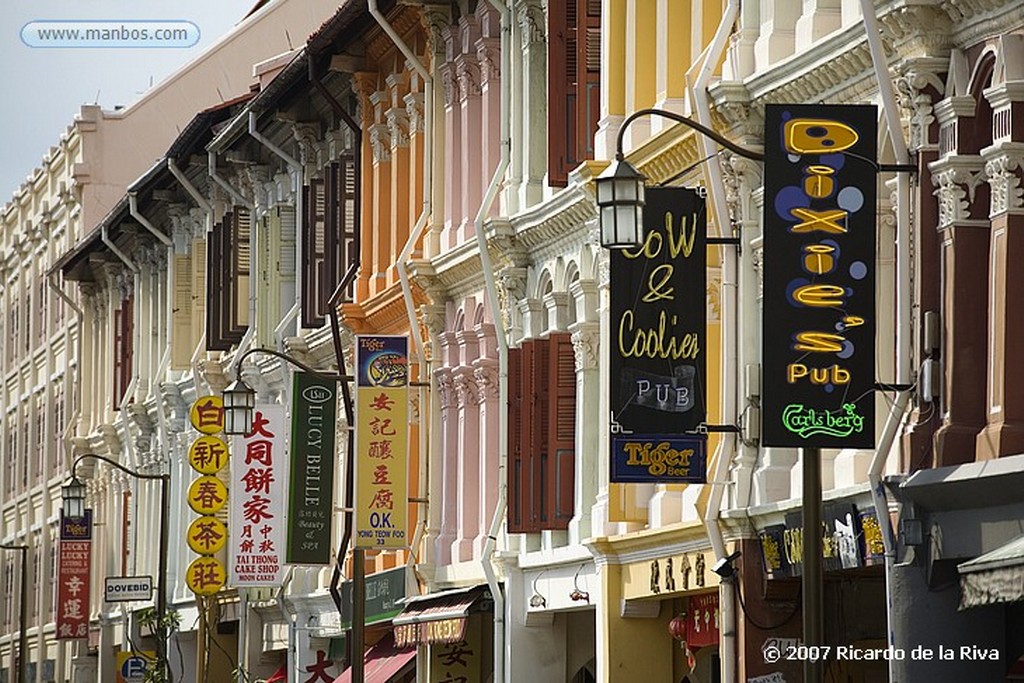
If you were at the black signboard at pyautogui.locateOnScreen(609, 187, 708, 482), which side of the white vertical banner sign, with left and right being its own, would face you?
front

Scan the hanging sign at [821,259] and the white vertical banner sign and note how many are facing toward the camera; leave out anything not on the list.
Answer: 2

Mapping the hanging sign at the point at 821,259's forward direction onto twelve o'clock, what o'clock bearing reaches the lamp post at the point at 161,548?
The lamp post is roughly at 5 o'clock from the hanging sign.

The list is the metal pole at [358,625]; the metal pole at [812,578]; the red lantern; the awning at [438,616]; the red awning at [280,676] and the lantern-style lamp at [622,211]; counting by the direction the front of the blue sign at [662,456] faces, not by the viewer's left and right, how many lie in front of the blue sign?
2

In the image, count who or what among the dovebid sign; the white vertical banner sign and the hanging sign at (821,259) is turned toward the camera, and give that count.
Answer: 3

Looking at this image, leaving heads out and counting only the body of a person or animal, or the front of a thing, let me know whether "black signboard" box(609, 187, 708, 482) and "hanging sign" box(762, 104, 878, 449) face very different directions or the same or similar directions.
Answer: same or similar directions

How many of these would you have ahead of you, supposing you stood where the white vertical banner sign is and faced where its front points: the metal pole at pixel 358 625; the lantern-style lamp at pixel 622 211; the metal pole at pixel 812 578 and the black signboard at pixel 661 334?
4

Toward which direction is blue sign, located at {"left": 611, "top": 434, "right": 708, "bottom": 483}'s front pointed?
toward the camera

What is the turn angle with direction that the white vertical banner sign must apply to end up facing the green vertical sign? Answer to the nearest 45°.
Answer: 0° — it already faces it

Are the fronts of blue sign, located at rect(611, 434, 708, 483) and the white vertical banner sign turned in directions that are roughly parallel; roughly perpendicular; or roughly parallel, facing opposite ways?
roughly parallel

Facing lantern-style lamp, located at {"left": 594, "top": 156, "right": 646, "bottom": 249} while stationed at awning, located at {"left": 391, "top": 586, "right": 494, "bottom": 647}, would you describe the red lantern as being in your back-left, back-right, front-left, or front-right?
front-left

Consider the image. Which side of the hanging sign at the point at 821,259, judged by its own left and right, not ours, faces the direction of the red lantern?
back

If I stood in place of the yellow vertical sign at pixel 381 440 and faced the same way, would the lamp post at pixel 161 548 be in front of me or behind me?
behind

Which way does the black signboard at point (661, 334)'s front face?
toward the camera

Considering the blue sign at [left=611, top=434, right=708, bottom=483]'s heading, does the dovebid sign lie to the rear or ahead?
to the rear

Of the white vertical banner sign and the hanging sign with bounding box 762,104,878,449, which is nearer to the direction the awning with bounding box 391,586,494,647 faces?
the hanging sign
